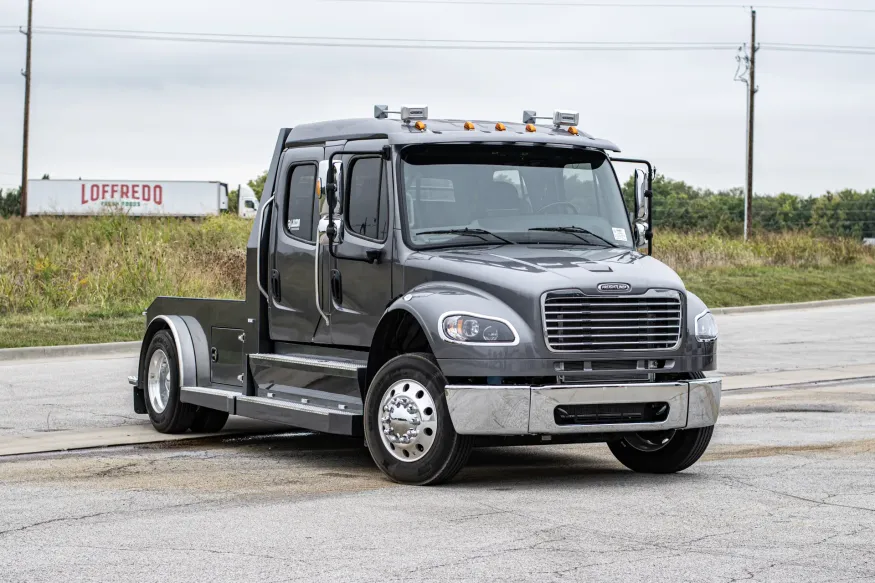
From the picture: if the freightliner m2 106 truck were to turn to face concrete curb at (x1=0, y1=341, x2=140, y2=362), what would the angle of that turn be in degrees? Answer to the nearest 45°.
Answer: approximately 180°

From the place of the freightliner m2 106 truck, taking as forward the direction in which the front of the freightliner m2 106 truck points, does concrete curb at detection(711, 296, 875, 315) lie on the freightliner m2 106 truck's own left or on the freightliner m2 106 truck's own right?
on the freightliner m2 106 truck's own left

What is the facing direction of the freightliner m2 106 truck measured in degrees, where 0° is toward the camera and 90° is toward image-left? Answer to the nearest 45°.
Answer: approximately 315°
